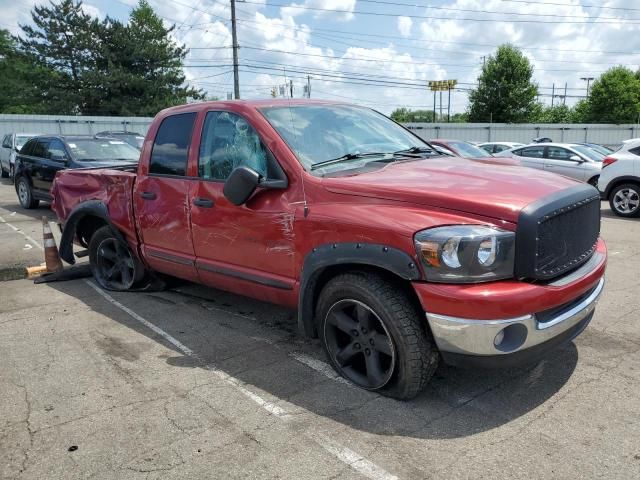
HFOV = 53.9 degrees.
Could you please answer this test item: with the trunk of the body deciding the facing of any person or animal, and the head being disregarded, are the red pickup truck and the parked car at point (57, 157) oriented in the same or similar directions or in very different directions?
same or similar directions

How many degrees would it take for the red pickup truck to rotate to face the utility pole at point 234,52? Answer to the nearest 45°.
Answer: approximately 135° to its left

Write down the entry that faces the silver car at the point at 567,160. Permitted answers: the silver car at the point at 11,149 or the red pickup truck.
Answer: the silver car at the point at 11,149

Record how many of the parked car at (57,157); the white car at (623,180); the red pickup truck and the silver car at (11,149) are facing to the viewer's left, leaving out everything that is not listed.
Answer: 0

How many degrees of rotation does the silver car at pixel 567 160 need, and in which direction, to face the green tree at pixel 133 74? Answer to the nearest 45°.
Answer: approximately 180°

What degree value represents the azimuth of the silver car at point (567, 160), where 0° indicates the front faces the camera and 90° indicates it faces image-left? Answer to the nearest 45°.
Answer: approximately 315°

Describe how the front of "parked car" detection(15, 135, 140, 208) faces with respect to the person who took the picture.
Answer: facing the viewer and to the right of the viewer

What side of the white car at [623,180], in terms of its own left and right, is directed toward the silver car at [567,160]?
left
